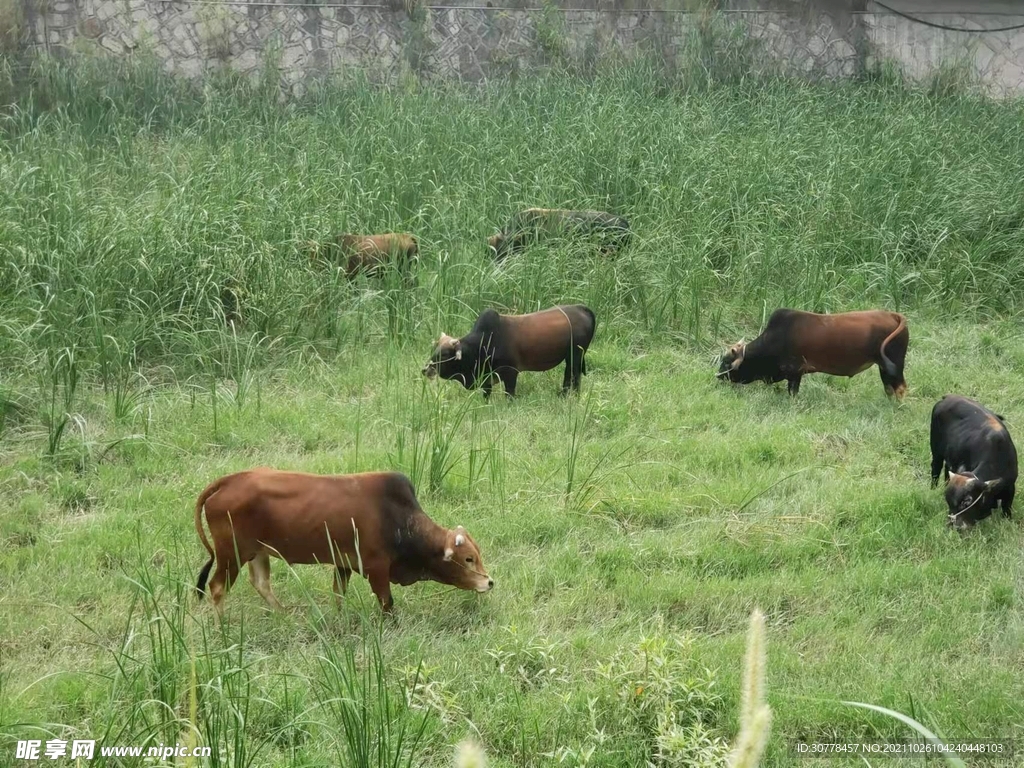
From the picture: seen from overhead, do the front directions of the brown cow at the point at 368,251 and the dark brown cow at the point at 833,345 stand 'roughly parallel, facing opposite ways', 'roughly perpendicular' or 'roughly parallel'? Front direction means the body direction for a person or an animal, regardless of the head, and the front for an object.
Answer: roughly parallel

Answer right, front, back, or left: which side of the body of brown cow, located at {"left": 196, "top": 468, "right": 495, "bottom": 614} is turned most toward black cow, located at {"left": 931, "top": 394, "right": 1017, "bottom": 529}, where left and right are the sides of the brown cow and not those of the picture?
front

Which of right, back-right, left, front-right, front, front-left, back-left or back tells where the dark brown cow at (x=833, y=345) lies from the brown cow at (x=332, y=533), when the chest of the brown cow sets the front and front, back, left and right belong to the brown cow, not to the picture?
front-left

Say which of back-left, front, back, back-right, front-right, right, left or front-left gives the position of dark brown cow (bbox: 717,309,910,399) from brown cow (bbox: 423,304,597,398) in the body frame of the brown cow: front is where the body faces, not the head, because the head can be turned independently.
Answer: back

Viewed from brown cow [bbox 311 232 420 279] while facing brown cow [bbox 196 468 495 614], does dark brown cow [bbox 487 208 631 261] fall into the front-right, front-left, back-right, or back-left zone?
back-left

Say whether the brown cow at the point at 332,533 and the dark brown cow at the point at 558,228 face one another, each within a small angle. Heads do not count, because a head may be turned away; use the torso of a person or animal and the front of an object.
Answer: no

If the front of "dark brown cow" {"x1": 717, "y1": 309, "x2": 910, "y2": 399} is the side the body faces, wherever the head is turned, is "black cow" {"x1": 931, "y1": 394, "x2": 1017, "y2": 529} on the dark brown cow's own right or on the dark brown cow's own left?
on the dark brown cow's own left

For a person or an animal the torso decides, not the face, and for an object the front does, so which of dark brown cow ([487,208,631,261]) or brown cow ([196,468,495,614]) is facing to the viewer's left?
the dark brown cow

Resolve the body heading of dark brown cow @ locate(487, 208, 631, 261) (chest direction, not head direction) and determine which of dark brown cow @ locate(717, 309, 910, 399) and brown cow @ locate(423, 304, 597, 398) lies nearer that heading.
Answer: the brown cow

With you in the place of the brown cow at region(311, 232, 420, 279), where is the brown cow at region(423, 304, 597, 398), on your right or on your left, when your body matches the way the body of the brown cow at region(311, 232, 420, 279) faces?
on your left

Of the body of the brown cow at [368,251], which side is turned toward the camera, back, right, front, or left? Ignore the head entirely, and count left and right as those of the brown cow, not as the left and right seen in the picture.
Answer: left

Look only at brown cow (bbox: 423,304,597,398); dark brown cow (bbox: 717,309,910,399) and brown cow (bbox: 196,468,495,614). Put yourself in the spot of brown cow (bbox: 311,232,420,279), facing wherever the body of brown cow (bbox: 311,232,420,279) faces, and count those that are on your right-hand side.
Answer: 0

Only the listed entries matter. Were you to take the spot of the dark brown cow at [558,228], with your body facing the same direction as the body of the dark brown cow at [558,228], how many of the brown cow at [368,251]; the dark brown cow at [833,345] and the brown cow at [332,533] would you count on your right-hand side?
0

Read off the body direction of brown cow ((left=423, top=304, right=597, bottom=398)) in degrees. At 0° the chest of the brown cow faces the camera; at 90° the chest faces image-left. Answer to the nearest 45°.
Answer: approximately 90°

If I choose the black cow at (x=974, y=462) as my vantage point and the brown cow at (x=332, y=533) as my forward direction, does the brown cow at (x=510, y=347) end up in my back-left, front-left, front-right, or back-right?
front-right

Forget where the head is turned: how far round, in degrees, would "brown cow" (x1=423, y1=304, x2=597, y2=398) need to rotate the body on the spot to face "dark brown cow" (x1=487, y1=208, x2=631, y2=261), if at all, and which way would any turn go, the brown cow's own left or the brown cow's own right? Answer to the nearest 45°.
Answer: approximately 90° to the brown cow's own right
